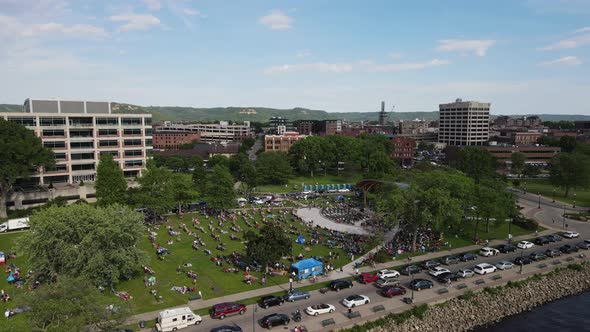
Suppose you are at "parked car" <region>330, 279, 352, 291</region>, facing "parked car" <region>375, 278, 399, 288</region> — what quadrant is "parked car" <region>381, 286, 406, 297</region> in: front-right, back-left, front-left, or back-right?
front-right

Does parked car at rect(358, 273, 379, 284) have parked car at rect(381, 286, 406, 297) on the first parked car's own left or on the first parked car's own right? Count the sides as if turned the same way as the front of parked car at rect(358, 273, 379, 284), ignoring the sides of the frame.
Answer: on the first parked car's own right

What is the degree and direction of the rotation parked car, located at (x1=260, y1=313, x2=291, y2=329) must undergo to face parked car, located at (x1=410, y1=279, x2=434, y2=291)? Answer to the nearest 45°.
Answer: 0° — it already faces it

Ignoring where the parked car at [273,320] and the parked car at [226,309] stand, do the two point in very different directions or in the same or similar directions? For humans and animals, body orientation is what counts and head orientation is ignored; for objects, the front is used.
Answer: same or similar directions

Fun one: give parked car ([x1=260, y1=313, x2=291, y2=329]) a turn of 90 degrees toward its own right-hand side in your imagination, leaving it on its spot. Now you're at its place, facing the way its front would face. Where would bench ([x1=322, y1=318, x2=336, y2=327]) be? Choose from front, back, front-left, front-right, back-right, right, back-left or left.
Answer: front-left

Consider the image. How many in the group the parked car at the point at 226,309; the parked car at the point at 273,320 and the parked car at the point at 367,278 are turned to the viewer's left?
0

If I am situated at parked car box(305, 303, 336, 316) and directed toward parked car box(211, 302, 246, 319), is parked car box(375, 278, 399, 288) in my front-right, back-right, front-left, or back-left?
back-right
